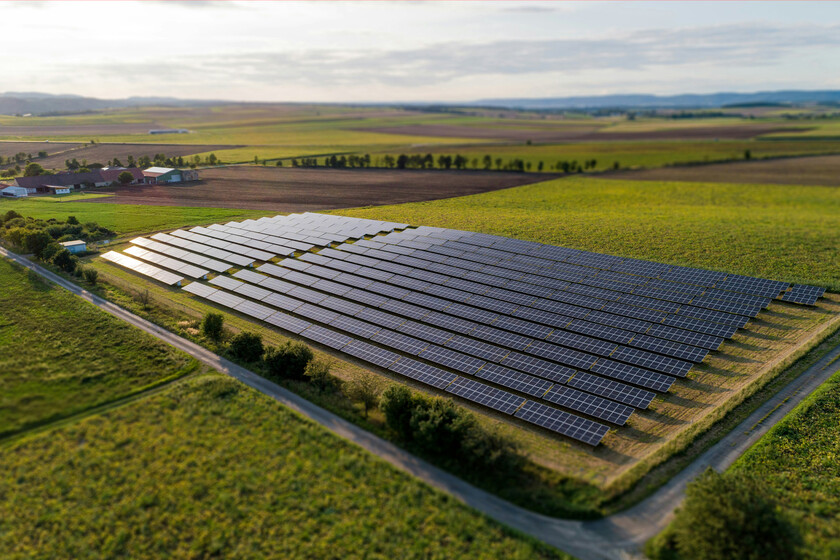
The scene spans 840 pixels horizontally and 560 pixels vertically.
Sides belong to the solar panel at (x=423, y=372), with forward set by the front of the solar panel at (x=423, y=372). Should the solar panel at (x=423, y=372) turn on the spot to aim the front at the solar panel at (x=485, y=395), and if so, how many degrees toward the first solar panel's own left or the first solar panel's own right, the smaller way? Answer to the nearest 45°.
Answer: approximately 90° to the first solar panel's own left

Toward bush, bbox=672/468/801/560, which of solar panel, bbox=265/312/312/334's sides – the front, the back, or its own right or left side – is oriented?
left

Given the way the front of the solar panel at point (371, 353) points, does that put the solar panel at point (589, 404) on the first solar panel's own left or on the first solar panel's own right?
on the first solar panel's own left

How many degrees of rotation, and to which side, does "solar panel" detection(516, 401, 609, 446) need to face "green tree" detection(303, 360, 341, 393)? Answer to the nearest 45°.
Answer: approximately 45° to its right

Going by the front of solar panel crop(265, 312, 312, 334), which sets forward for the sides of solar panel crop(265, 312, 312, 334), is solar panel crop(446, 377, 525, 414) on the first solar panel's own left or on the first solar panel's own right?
on the first solar panel's own left

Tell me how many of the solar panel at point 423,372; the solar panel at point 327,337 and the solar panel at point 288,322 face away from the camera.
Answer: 0

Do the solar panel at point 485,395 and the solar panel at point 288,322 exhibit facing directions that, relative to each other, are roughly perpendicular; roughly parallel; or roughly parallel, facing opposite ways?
roughly parallel

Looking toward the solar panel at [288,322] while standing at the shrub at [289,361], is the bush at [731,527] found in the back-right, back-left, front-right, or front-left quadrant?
back-right

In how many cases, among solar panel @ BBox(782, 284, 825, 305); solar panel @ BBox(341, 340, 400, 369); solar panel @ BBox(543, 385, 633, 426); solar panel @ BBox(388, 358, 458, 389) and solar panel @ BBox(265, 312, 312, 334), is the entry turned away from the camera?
0

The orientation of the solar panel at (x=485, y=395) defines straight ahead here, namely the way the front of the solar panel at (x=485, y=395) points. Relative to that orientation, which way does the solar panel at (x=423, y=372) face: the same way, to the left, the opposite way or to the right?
the same way

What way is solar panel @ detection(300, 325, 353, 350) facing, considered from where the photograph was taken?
facing the viewer and to the left of the viewer

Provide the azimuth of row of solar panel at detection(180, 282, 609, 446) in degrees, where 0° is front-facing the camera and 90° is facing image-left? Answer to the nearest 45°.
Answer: approximately 45°

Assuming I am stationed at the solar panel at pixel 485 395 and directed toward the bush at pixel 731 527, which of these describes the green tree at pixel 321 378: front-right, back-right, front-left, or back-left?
back-right

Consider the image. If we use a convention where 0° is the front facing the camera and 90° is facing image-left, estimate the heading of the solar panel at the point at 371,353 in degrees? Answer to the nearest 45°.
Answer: approximately 45°

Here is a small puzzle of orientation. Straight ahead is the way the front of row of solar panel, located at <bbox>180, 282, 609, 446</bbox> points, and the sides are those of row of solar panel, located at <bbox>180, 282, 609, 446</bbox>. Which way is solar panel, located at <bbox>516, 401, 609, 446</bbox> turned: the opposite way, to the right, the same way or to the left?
the same way

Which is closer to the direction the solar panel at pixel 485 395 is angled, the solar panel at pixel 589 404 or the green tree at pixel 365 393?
the green tree

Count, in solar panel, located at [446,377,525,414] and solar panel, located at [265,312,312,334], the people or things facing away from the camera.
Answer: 0

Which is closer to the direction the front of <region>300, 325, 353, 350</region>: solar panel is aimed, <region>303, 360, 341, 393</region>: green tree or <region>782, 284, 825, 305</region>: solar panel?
the green tree

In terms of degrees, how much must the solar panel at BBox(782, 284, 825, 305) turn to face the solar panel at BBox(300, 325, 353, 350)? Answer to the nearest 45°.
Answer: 0° — it already faces it

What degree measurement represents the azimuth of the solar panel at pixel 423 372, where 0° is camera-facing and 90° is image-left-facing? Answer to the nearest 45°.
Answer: approximately 45°

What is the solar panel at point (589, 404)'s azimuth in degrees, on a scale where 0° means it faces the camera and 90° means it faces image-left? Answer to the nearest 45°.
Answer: approximately 45°
